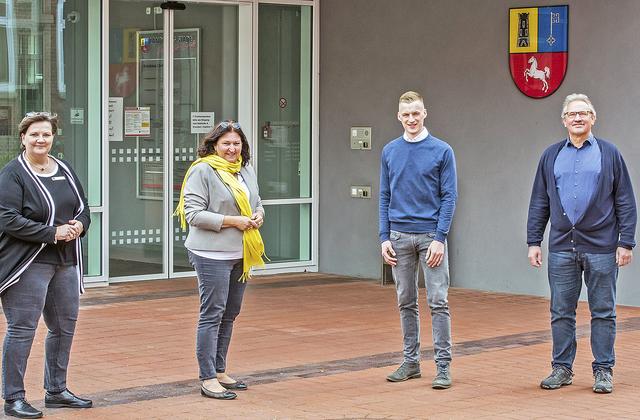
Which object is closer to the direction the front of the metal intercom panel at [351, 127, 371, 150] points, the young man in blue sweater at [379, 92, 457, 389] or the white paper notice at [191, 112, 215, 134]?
the young man in blue sweater

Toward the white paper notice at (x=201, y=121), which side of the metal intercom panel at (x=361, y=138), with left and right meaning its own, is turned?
right

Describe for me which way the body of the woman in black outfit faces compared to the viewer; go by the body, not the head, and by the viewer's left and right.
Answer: facing the viewer and to the right of the viewer

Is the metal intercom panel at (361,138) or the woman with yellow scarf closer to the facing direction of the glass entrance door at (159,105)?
the woman with yellow scarf

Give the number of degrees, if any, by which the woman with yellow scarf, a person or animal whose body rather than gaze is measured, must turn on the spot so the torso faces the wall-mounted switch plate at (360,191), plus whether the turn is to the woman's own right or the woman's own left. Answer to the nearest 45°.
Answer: approximately 135° to the woman's own left

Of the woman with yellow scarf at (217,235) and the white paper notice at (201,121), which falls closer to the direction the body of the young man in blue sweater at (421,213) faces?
the woman with yellow scarf

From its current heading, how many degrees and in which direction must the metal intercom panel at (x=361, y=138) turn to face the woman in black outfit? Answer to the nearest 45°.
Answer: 0° — it already faces them

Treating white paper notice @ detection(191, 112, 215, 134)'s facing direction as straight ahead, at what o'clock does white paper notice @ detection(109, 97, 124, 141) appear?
white paper notice @ detection(109, 97, 124, 141) is roughly at 2 o'clock from white paper notice @ detection(191, 112, 215, 134).

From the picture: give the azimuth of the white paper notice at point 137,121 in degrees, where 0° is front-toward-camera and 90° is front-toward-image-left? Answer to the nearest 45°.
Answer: approximately 0°

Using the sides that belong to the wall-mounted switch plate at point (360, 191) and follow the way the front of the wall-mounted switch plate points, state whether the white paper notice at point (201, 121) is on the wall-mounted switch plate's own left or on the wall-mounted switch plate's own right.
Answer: on the wall-mounted switch plate's own right

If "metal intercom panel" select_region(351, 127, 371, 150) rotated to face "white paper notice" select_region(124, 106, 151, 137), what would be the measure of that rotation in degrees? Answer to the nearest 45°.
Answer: approximately 90° to its right

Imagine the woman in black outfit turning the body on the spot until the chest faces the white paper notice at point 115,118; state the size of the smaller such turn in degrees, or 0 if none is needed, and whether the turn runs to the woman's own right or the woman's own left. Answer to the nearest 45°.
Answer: approximately 135° to the woman's own left
